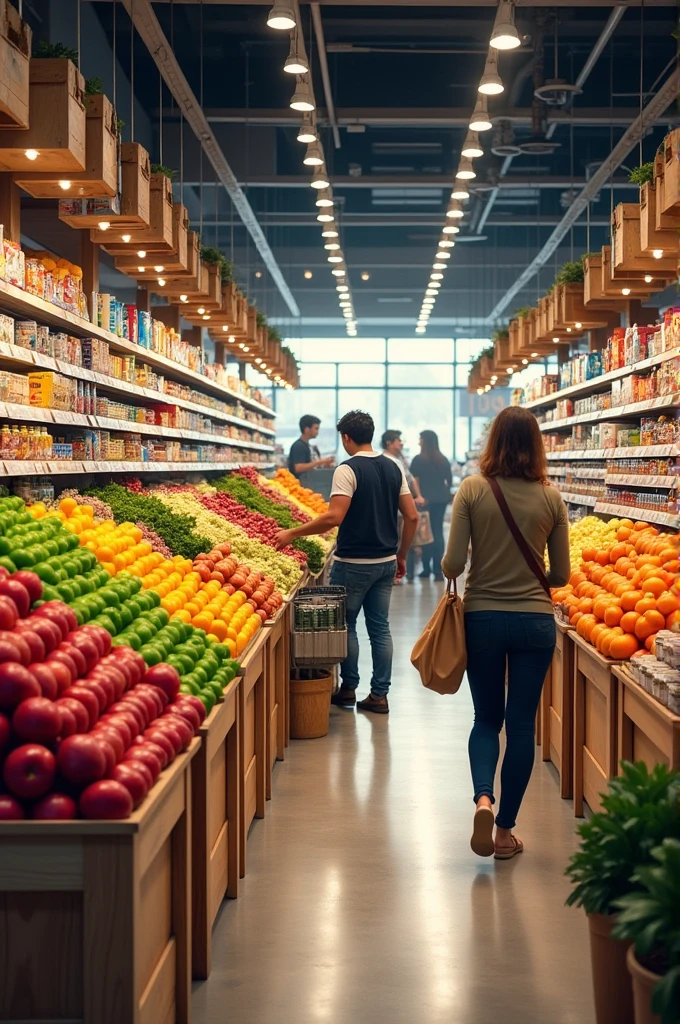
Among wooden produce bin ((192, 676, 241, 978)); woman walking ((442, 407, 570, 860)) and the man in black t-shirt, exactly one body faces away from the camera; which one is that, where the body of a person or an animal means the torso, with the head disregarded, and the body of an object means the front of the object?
the woman walking

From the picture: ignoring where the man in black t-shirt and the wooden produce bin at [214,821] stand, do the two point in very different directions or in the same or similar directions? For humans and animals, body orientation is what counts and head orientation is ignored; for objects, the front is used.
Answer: same or similar directions

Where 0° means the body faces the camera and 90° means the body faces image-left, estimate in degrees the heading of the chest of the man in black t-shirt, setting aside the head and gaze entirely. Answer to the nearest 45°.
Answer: approximately 270°

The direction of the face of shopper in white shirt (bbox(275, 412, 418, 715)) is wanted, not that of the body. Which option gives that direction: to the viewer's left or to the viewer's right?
to the viewer's left

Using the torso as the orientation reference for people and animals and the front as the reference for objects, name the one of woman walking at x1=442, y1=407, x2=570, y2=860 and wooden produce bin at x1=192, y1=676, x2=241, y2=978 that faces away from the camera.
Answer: the woman walking

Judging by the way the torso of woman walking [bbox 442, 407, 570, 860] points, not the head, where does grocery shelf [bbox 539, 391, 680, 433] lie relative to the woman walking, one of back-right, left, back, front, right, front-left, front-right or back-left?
front

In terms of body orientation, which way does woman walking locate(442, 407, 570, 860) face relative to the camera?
away from the camera

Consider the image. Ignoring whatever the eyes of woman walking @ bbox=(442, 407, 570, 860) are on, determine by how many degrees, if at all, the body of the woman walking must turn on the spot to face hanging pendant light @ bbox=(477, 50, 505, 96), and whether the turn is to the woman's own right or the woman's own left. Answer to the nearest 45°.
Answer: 0° — they already face it

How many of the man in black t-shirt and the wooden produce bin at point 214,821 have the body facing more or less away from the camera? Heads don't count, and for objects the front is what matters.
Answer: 0

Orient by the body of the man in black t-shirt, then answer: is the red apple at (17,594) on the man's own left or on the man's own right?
on the man's own right

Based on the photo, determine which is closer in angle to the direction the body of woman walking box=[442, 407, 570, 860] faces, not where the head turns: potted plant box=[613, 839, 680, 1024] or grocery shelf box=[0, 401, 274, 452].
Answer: the grocery shelf

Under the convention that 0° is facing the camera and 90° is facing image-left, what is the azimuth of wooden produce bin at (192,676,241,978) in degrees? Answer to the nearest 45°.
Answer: approximately 270°

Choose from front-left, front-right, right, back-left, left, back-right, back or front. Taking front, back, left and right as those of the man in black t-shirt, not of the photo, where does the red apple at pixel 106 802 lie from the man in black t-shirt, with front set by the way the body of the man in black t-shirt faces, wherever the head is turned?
right

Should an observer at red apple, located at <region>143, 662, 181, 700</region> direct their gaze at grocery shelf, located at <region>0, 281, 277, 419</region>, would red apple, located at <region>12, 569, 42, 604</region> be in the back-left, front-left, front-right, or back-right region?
front-left

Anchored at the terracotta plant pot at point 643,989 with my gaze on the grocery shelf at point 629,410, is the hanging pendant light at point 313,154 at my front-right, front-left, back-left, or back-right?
front-left

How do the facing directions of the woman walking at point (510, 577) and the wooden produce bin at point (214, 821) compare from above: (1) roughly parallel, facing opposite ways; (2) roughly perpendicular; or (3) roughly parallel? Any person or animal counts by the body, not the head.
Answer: roughly perpendicular

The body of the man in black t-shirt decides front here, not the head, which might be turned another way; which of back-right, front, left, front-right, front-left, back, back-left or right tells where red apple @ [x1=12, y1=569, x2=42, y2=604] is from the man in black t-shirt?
right

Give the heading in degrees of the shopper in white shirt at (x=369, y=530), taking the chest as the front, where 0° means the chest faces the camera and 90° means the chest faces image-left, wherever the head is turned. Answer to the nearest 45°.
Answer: approximately 135°
